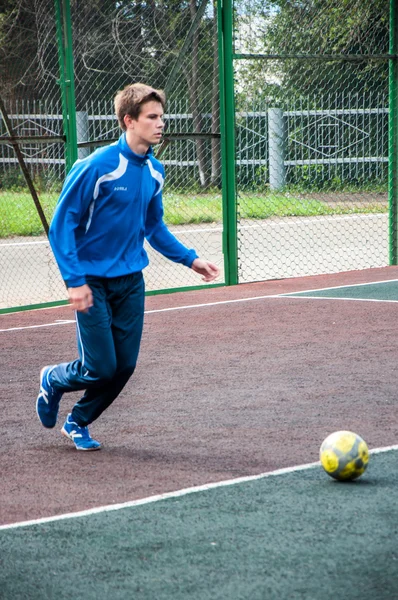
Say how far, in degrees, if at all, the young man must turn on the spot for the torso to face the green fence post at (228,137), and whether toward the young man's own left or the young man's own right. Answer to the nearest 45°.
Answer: approximately 135° to the young man's own left

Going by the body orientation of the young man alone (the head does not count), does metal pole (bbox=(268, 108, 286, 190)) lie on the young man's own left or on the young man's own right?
on the young man's own left

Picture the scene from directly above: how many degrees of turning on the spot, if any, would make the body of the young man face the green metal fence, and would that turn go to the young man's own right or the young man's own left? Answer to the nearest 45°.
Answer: approximately 135° to the young man's own left

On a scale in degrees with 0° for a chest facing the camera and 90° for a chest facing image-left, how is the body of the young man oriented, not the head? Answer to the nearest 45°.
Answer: approximately 315°

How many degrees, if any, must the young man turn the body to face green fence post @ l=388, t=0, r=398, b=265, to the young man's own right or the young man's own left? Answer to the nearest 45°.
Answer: approximately 90° to the young man's own left
